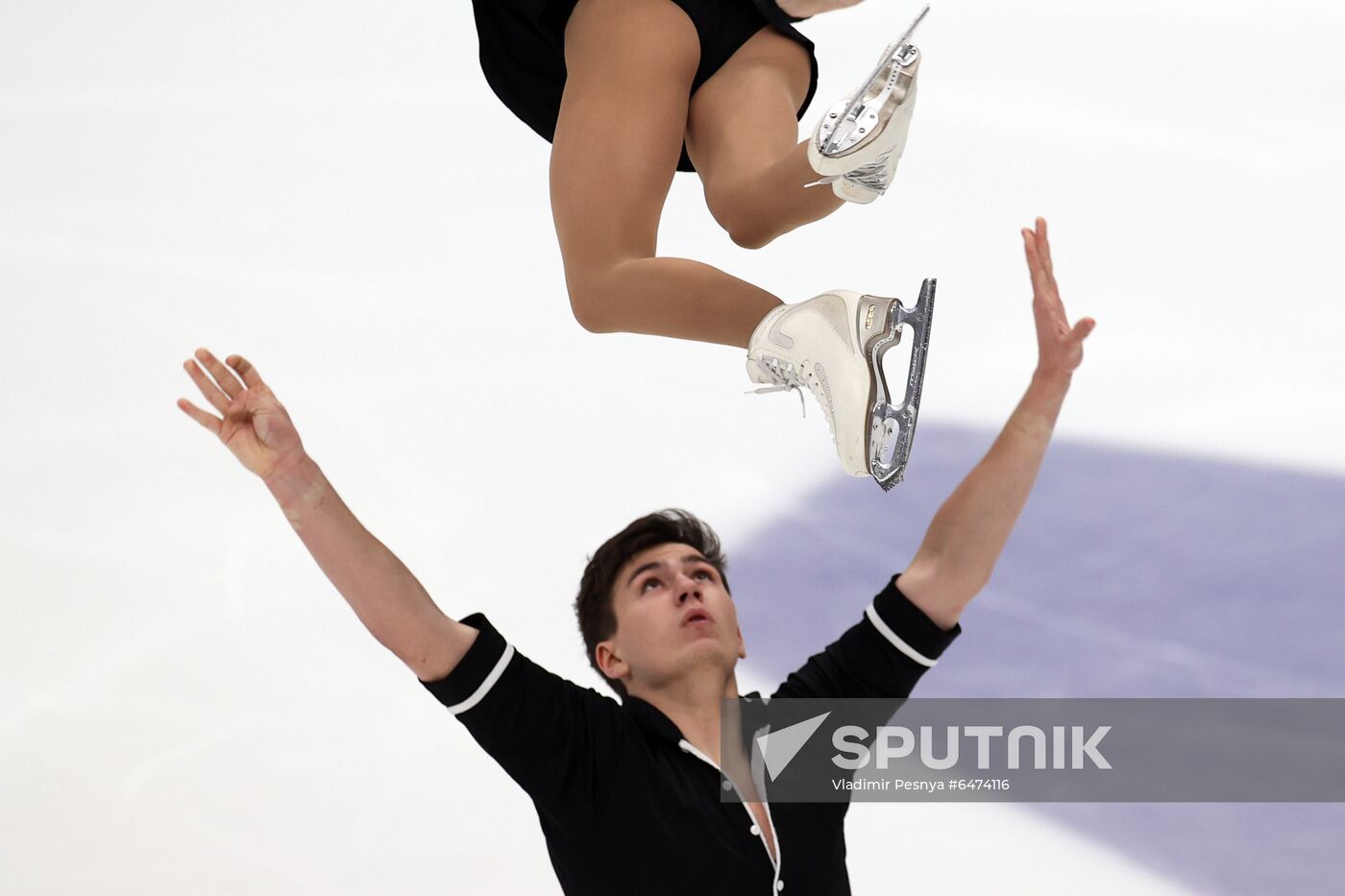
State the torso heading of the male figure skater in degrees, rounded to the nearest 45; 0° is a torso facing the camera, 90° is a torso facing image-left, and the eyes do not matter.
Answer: approximately 315°
